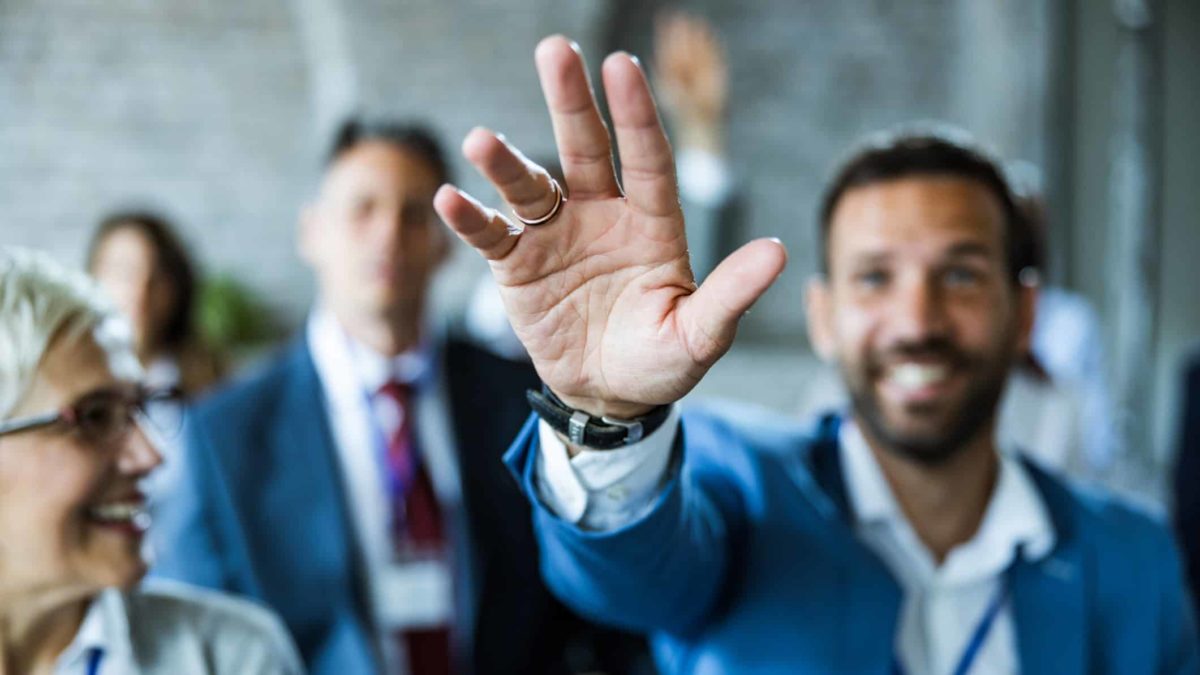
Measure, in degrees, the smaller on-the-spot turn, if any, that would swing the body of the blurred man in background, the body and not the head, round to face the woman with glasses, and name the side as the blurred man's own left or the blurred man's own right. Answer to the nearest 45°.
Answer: approximately 45° to the blurred man's own right

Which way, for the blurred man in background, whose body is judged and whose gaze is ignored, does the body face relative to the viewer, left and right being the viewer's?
facing the viewer

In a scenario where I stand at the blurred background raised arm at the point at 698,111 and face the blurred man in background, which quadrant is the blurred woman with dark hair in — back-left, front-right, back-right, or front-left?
front-right

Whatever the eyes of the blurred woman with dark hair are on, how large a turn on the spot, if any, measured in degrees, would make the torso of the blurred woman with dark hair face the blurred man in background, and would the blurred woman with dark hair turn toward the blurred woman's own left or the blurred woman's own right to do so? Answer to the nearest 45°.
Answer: approximately 45° to the blurred woman's own left

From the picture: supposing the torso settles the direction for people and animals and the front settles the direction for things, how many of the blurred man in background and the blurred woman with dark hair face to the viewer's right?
0

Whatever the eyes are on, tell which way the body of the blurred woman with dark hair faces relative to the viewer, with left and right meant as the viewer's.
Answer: facing the viewer and to the left of the viewer

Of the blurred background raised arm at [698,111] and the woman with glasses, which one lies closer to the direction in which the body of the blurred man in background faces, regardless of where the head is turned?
the woman with glasses

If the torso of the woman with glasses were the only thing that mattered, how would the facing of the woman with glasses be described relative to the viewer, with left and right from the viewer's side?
facing the viewer and to the right of the viewer

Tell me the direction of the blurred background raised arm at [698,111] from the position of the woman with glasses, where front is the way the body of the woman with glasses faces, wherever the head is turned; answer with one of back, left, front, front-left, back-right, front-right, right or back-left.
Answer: left

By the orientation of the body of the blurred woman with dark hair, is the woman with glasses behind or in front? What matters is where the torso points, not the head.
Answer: in front

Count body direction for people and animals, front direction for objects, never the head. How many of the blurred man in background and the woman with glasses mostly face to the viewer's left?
0
